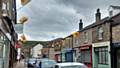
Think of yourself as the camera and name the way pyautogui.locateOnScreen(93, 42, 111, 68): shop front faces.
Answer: facing the viewer and to the left of the viewer

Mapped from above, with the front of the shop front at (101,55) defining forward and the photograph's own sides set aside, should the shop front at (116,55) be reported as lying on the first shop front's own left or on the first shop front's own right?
on the first shop front's own left
